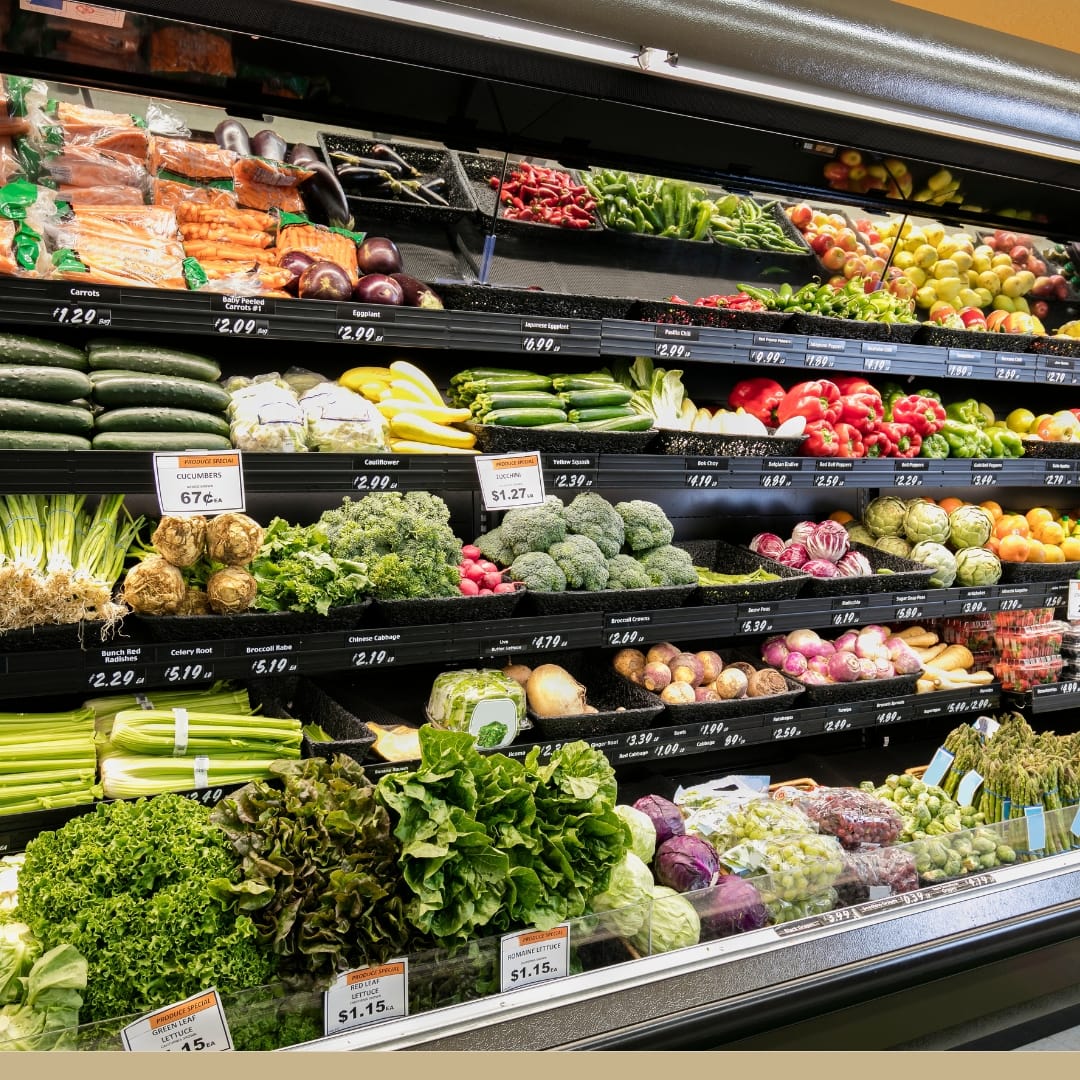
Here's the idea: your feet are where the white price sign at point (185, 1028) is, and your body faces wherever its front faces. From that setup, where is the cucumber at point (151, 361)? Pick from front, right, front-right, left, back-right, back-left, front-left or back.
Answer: back

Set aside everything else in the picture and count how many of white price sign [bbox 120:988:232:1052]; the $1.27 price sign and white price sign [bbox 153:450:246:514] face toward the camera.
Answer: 3

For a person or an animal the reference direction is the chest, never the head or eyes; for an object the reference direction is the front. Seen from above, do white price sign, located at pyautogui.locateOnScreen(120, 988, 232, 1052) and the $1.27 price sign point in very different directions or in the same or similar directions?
same or similar directions

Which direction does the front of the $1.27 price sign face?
toward the camera

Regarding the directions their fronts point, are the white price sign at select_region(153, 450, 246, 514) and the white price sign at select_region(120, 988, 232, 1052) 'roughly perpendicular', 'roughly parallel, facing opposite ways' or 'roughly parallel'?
roughly parallel

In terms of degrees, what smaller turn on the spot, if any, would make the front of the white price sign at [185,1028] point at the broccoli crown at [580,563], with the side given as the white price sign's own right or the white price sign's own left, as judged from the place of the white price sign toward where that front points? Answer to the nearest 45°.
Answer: approximately 135° to the white price sign's own left

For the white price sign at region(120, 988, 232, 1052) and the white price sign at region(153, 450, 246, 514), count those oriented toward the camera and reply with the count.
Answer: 2

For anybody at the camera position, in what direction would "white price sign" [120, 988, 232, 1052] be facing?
facing the viewer

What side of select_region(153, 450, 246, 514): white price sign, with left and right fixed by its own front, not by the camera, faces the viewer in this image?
front
